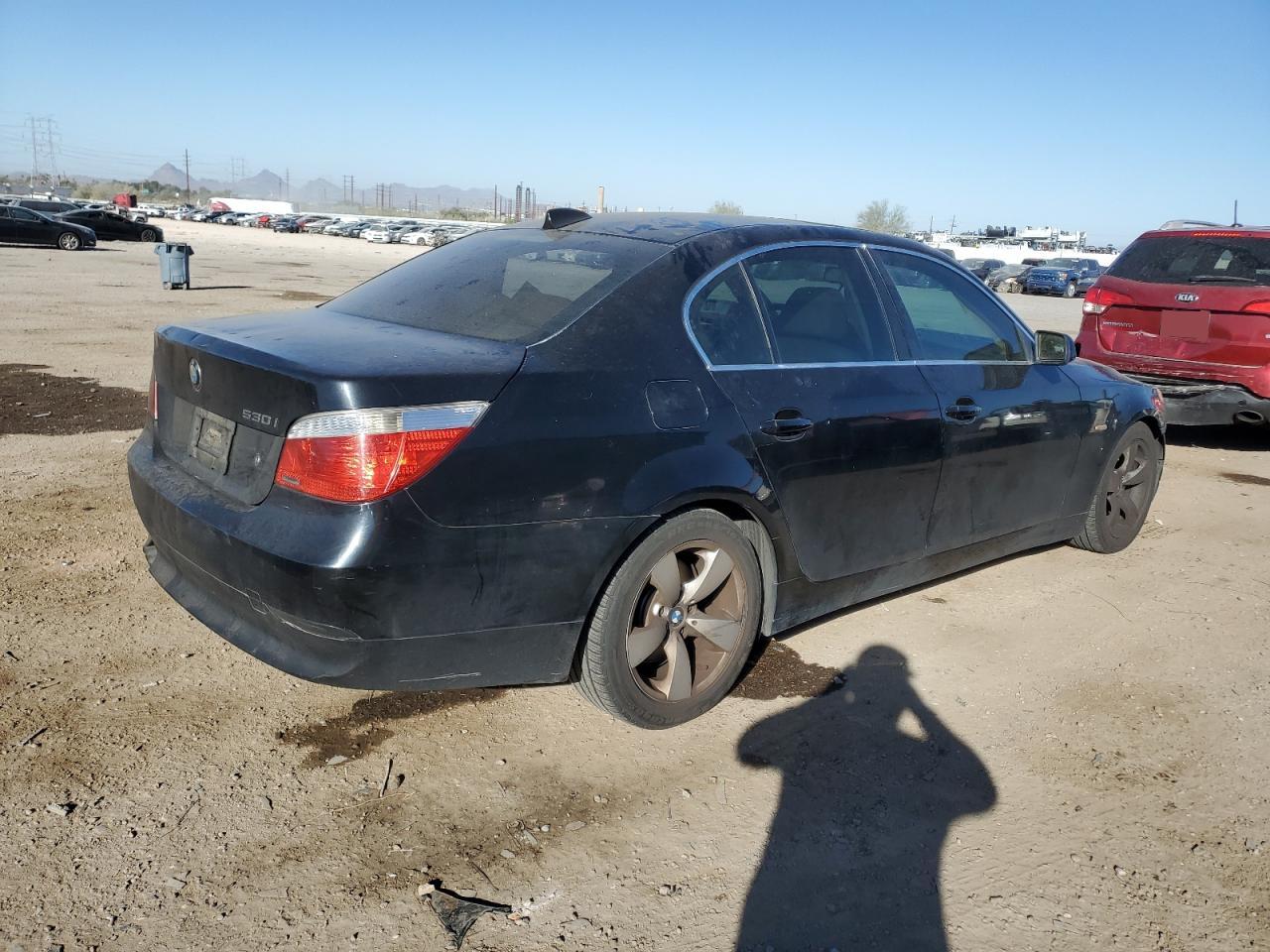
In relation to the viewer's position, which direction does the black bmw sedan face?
facing away from the viewer and to the right of the viewer

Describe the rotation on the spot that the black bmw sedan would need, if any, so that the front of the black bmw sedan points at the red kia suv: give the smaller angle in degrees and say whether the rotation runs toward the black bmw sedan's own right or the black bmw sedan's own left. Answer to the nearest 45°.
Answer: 0° — it already faces it
